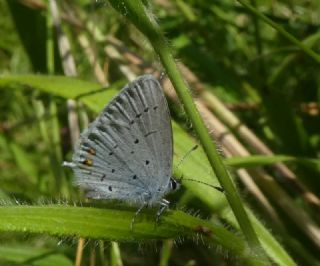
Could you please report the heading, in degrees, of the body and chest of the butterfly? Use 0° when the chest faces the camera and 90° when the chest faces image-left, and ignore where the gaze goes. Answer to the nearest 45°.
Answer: approximately 270°
